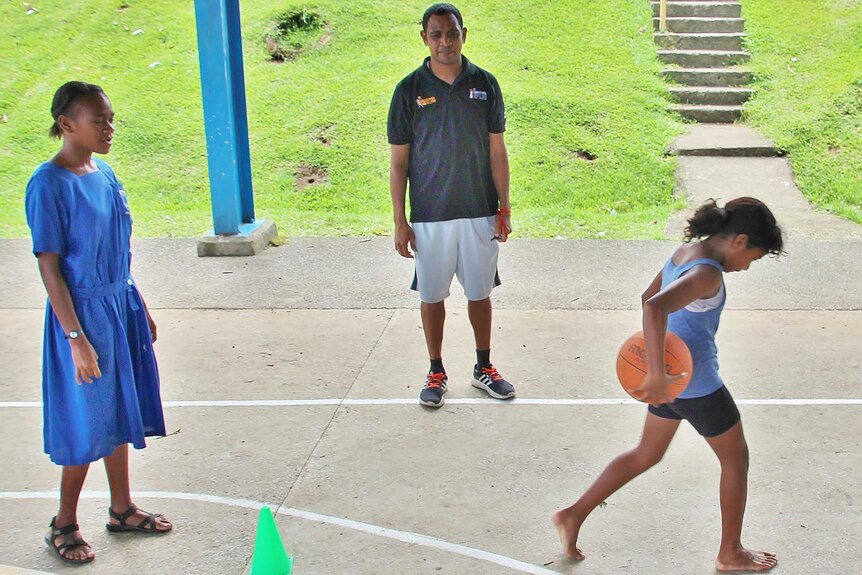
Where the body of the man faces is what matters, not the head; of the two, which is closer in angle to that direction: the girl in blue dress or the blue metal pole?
the girl in blue dress

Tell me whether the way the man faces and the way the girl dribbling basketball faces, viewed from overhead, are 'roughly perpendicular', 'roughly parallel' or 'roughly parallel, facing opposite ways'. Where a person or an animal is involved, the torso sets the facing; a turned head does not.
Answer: roughly perpendicular

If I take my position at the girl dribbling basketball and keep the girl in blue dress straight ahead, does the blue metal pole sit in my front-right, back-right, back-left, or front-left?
front-right

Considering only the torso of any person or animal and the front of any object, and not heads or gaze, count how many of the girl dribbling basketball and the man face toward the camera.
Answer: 1

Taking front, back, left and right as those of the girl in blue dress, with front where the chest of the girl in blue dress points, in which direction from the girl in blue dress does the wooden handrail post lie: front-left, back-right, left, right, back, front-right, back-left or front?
left

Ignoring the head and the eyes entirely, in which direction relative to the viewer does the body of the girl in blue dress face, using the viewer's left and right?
facing the viewer and to the right of the viewer

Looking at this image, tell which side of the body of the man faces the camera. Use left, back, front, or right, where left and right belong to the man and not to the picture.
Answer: front
